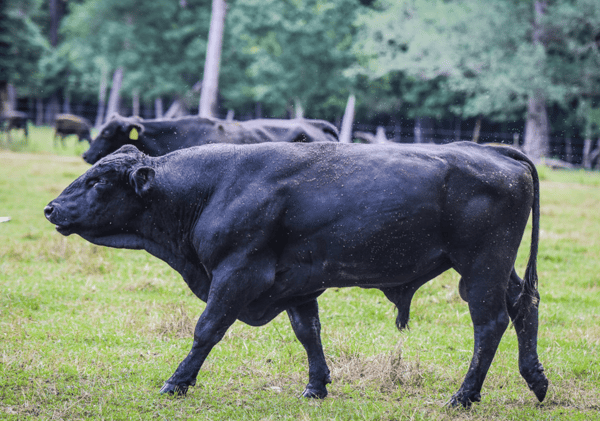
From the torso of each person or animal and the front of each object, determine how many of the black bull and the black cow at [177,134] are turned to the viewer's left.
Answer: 2

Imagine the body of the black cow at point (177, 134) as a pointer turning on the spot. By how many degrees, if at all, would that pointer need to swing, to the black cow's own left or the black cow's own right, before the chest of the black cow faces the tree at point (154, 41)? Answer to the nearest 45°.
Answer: approximately 90° to the black cow's own right

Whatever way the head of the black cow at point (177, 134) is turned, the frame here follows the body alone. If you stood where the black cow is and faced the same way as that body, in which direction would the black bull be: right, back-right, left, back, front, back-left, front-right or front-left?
left

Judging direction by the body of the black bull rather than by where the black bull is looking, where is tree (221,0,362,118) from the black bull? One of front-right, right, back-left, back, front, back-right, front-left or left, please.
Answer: right

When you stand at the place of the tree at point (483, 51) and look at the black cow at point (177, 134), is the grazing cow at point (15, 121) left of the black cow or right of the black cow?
right

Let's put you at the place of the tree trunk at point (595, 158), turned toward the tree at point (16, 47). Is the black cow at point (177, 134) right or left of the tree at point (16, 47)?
left

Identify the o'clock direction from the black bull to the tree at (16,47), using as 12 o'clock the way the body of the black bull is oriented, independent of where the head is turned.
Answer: The tree is roughly at 2 o'clock from the black bull.

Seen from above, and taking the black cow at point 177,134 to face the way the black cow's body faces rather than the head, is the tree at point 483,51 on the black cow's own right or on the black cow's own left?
on the black cow's own right

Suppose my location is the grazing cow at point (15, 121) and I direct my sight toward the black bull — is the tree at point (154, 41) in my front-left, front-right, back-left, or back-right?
back-left

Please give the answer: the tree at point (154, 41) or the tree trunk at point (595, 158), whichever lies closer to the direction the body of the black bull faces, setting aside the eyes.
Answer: the tree

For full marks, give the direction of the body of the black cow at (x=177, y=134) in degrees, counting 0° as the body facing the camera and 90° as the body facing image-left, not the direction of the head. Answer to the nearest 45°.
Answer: approximately 90°

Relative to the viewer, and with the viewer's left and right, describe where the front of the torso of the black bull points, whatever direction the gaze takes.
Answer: facing to the left of the viewer
